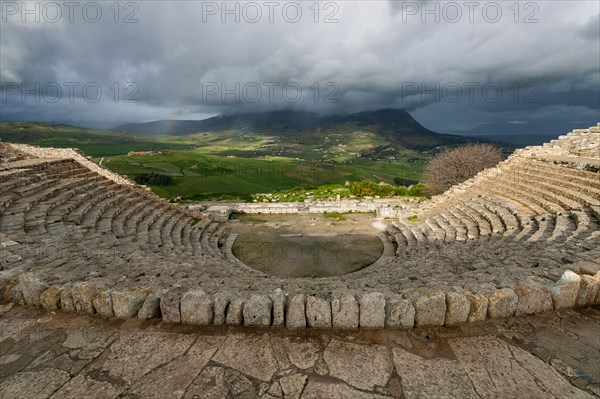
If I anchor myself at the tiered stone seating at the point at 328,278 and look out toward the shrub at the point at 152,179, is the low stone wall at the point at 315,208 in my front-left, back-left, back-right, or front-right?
front-right

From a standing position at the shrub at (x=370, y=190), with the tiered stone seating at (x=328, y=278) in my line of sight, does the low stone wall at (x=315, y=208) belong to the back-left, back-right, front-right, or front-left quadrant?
front-right

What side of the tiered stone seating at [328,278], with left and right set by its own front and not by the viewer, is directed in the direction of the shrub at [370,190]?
front

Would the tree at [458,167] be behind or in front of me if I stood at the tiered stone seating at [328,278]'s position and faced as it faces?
in front

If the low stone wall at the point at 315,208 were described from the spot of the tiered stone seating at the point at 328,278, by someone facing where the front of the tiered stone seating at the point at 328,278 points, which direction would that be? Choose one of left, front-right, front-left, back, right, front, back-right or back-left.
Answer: front

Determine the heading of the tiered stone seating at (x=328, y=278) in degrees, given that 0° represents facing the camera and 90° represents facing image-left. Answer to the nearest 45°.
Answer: approximately 180°
